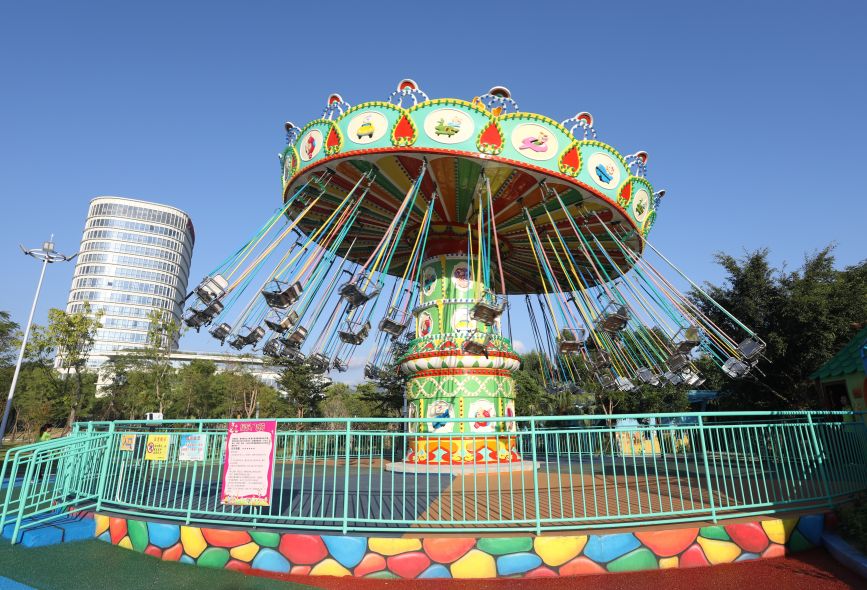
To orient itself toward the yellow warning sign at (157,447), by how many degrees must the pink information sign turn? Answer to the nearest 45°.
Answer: approximately 135° to its right

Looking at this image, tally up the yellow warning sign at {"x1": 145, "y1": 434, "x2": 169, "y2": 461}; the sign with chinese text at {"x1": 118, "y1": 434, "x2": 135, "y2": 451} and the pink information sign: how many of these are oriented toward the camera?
3

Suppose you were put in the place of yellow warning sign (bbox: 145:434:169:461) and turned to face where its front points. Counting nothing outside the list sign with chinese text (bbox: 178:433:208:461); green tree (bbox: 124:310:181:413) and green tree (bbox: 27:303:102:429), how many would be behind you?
2

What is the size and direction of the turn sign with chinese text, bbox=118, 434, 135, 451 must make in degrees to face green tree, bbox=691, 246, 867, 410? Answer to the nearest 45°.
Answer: approximately 90° to its left

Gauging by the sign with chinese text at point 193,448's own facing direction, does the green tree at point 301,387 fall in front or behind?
behind

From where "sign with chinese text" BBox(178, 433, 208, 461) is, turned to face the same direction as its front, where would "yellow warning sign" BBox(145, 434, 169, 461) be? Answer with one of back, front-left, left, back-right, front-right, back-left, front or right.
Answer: back-right

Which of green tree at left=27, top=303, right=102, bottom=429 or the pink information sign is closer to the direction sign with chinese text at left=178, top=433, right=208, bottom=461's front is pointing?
the pink information sign

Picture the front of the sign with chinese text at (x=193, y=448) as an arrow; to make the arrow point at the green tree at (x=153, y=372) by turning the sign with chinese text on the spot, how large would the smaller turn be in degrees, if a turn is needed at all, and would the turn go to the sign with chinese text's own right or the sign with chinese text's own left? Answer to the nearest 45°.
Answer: approximately 180°

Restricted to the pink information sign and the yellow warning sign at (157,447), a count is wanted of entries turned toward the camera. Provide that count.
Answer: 2

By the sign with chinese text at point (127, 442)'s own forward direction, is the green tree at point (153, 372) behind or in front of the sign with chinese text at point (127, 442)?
behind

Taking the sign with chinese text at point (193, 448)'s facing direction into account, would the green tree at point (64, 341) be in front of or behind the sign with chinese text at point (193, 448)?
behind

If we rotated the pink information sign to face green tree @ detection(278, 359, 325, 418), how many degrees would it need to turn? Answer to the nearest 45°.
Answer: approximately 180°

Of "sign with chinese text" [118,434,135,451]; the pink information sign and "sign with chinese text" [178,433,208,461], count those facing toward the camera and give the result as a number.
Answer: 3
